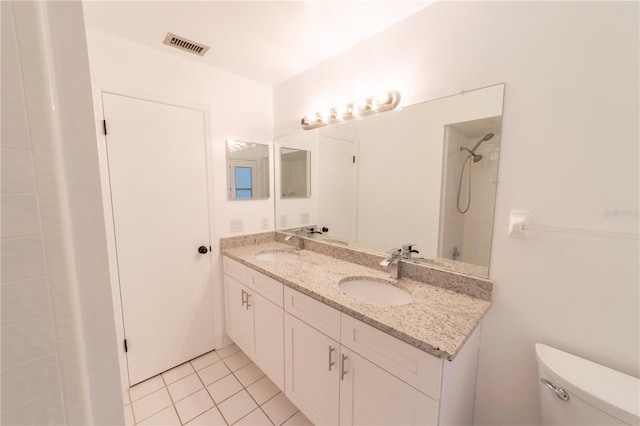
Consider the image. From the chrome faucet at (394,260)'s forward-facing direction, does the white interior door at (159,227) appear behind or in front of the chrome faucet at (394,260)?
in front

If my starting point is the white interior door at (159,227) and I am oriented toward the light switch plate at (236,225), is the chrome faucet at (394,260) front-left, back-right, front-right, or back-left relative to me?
front-right

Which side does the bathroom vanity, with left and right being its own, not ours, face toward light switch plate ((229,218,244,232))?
right

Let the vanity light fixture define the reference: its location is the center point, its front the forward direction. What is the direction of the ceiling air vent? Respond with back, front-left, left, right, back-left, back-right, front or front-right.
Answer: front-right

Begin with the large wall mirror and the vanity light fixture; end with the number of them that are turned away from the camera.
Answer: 0

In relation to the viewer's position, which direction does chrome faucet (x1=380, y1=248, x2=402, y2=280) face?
facing the viewer and to the left of the viewer

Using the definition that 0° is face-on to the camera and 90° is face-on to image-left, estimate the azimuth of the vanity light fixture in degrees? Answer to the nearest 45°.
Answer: approximately 45°

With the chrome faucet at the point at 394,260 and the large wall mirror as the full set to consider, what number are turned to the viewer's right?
0
